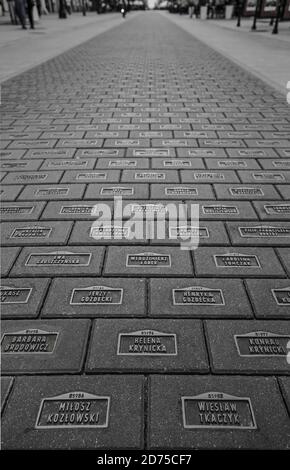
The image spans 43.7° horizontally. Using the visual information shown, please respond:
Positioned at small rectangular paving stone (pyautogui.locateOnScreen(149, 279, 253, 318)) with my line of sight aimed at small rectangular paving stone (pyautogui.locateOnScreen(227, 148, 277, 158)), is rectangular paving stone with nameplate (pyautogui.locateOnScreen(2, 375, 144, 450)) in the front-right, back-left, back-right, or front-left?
back-left

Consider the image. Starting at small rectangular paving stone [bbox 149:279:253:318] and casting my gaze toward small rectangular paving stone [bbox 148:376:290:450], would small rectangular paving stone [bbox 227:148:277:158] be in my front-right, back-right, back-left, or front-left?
back-left

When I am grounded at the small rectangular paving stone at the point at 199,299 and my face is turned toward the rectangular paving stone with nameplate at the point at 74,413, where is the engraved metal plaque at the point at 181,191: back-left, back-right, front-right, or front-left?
back-right
